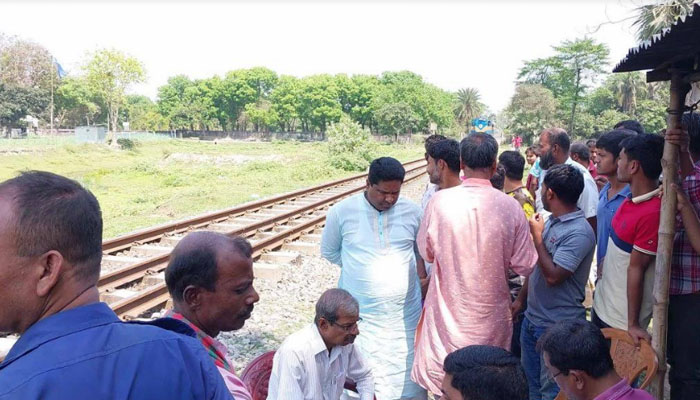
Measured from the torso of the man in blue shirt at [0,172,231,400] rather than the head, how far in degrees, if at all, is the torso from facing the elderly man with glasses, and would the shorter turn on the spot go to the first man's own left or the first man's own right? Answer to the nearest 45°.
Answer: approximately 90° to the first man's own right

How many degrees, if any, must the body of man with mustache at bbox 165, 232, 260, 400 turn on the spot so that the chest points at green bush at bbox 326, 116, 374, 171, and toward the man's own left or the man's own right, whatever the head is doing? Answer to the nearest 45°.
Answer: approximately 90° to the man's own left

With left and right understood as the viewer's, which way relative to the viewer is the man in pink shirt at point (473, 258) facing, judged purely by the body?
facing away from the viewer

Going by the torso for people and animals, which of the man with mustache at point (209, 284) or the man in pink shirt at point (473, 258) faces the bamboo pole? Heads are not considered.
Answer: the man with mustache

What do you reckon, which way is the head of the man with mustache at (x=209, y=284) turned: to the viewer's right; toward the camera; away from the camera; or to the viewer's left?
to the viewer's right

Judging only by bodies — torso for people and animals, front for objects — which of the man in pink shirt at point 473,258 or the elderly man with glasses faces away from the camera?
the man in pink shirt

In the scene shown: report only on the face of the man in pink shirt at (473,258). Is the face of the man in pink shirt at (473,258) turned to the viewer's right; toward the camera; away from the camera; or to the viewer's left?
away from the camera

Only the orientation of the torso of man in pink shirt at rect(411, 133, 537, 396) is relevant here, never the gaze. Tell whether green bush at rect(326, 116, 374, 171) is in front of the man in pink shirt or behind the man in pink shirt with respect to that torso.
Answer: in front

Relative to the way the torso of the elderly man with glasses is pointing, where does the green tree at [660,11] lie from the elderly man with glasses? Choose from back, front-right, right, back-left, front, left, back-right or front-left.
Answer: left

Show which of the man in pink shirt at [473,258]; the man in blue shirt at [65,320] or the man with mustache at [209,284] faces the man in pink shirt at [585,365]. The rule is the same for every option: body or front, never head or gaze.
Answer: the man with mustache

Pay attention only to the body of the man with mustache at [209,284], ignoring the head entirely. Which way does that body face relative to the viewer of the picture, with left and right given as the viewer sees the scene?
facing to the right of the viewer

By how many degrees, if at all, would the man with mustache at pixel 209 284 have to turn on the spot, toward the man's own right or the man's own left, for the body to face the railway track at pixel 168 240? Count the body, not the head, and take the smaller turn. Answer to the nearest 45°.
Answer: approximately 90° to the man's own left

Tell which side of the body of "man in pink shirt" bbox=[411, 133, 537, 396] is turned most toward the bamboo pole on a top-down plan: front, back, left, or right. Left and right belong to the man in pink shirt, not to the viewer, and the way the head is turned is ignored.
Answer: right

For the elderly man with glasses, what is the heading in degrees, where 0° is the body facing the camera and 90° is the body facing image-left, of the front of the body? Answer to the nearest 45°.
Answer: approximately 315°
